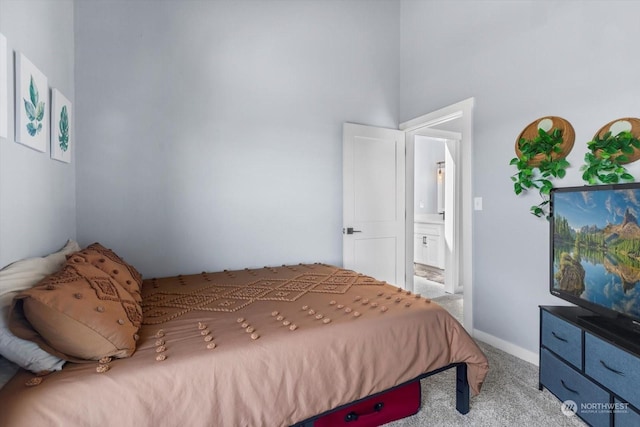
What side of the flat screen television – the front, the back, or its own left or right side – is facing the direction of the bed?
front

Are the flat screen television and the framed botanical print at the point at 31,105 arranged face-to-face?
yes

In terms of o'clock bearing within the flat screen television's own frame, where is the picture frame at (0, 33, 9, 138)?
The picture frame is roughly at 12 o'clock from the flat screen television.

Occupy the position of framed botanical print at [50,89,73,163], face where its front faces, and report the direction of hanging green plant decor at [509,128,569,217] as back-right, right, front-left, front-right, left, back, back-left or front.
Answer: front

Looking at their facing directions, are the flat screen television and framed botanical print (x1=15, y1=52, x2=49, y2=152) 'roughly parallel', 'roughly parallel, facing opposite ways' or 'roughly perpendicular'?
roughly parallel, facing opposite ways

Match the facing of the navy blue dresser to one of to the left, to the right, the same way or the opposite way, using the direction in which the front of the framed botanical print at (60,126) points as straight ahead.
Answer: the opposite way

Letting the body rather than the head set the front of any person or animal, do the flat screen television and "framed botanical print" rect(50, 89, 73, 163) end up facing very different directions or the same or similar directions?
very different directions

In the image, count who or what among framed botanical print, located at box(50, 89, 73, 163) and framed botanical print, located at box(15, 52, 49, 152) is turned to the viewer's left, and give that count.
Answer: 0

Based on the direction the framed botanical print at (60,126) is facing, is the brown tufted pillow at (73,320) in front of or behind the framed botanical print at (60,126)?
in front

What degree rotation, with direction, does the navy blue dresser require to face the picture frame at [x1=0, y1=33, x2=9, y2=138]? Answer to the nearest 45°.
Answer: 0° — it already faces it

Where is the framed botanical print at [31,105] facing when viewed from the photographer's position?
facing the viewer and to the right of the viewer

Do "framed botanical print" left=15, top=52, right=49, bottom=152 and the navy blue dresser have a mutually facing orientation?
yes
